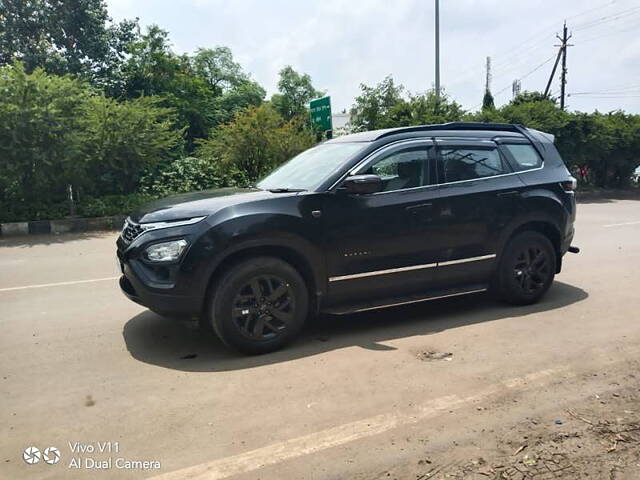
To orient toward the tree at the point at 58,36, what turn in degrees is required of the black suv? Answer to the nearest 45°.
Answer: approximately 90° to its right

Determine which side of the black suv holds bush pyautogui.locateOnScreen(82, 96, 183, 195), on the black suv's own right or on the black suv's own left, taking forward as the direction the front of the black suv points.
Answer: on the black suv's own right

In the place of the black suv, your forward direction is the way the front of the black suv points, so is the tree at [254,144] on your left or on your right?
on your right

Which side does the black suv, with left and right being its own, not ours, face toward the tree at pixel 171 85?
right

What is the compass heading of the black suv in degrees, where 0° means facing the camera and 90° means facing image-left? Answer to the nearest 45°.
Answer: approximately 45°

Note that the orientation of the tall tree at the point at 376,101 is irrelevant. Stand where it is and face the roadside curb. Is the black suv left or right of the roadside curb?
left

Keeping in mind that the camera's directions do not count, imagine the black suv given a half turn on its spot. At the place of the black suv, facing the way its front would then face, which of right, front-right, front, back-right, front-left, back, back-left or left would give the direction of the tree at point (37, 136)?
left

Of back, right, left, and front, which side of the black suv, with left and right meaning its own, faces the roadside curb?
right

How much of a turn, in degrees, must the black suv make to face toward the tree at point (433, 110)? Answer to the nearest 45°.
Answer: approximately 135° to its right

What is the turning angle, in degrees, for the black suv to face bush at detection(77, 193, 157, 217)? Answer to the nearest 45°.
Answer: approximately 90° to its right
